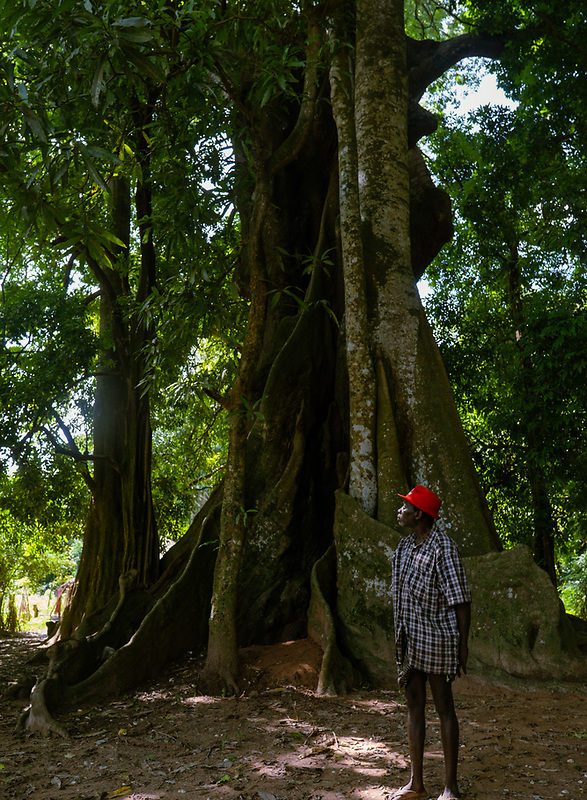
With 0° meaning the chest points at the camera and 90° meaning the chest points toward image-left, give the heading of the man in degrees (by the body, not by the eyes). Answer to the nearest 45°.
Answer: approximately 45°

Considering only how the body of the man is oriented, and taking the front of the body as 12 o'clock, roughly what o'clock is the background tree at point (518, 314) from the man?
The background tree is roughly at 5 o'clock from the man.

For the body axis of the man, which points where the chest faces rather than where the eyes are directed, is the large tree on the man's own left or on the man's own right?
on the man's own right

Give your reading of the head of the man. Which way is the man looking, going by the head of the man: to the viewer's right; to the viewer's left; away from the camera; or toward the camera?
to the viewer's left

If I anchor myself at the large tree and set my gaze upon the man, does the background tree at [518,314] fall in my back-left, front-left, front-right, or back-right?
back-left
